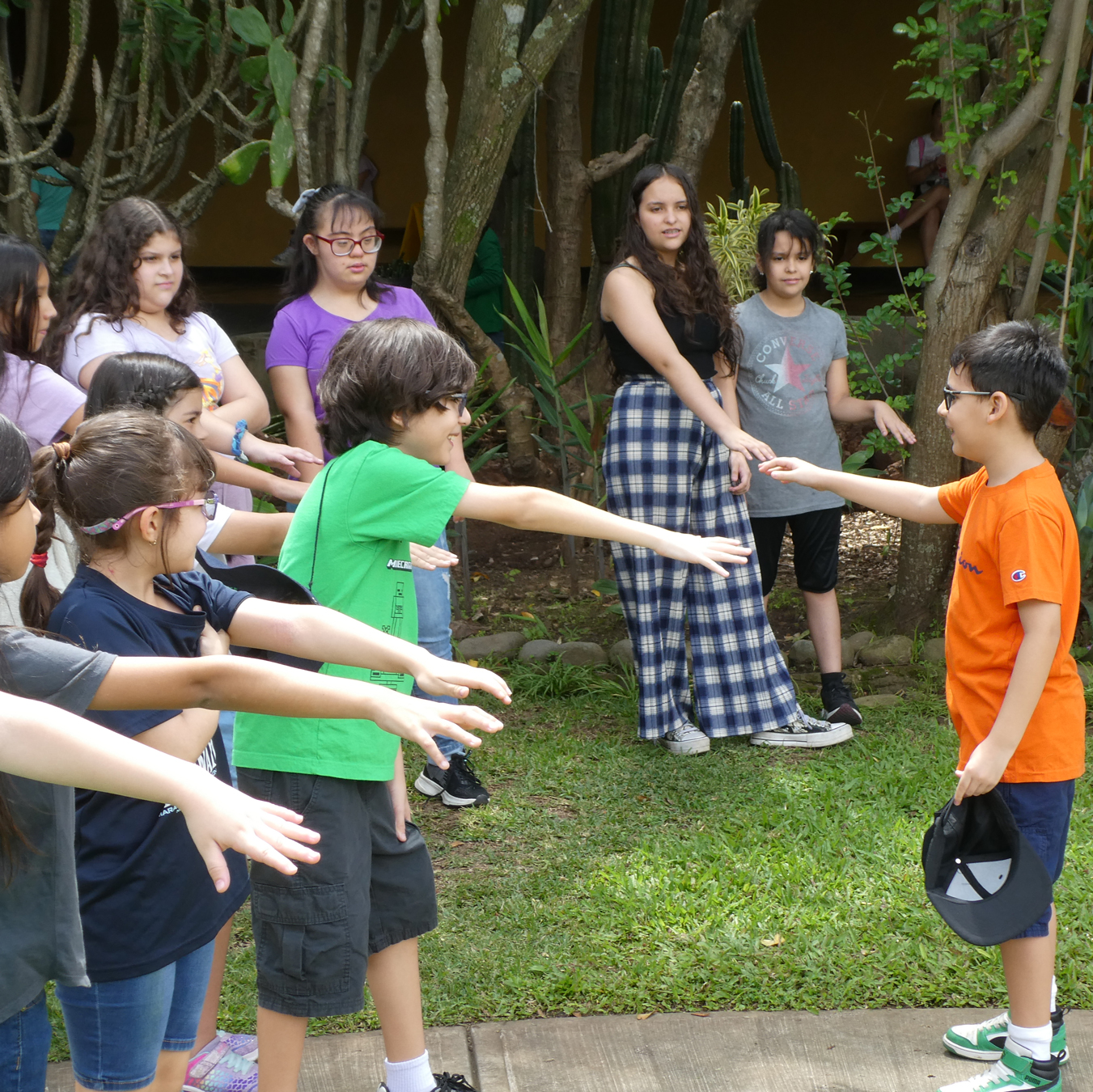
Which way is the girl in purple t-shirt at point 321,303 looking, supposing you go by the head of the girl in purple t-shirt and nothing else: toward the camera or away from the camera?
toward the camera

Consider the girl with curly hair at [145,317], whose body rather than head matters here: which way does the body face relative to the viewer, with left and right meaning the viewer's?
facing the viewer and to the right of the viewer

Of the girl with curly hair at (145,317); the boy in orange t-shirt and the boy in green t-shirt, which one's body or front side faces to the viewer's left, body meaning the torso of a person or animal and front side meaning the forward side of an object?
the boy in orange t-shirt

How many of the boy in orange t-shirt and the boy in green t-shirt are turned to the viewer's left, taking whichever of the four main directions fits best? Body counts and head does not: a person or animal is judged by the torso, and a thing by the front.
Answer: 1

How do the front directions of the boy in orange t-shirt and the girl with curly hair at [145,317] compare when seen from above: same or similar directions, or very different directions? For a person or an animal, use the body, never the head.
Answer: very different directions

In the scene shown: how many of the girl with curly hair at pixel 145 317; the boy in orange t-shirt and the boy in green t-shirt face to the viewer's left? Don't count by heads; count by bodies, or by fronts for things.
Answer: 1

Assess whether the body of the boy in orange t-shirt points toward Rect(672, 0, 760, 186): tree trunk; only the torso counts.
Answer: no

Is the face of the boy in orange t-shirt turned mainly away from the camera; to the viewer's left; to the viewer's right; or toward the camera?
to the viewer's left

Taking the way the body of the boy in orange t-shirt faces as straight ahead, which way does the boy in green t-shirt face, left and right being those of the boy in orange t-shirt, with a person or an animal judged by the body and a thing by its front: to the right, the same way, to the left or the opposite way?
the opposite way

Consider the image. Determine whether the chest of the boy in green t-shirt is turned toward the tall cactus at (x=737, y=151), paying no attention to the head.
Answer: no

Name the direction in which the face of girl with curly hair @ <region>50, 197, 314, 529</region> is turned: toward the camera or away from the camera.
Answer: toward the camera

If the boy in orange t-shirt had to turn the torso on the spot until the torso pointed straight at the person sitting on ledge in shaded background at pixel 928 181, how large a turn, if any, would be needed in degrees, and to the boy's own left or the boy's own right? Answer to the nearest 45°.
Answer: approximately 90° to the boy's own right

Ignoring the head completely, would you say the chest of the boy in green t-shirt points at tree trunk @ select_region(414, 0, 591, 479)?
no

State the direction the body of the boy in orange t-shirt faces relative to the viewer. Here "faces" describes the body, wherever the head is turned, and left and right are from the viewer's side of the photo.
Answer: facing to the left of the viewer

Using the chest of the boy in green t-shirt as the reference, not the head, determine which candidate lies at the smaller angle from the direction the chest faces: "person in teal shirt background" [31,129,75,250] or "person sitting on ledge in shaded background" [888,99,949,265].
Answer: the person sitting on ledge in shaded background
